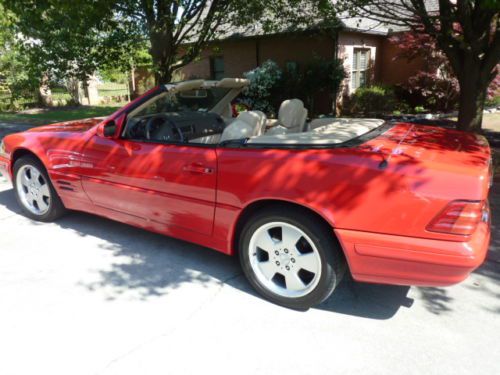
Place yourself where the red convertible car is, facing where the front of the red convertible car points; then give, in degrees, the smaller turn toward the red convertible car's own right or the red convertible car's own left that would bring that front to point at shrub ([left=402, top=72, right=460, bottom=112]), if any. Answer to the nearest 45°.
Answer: approximately 90° to the red convertible car's own right

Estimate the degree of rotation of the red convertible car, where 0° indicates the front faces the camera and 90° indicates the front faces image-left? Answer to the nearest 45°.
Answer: approximately 135°

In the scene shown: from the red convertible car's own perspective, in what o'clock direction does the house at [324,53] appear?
The house is roughly at 2 o'clock from the red convertible car.

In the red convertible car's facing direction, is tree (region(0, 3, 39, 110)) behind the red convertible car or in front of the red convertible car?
in front

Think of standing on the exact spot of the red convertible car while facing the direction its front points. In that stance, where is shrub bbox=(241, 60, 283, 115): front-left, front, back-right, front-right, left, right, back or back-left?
front-right

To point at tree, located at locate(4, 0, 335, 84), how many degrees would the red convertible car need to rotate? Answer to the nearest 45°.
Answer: approximately 45° to its right

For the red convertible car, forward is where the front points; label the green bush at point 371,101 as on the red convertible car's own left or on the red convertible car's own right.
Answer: on the red convertible car's own right
